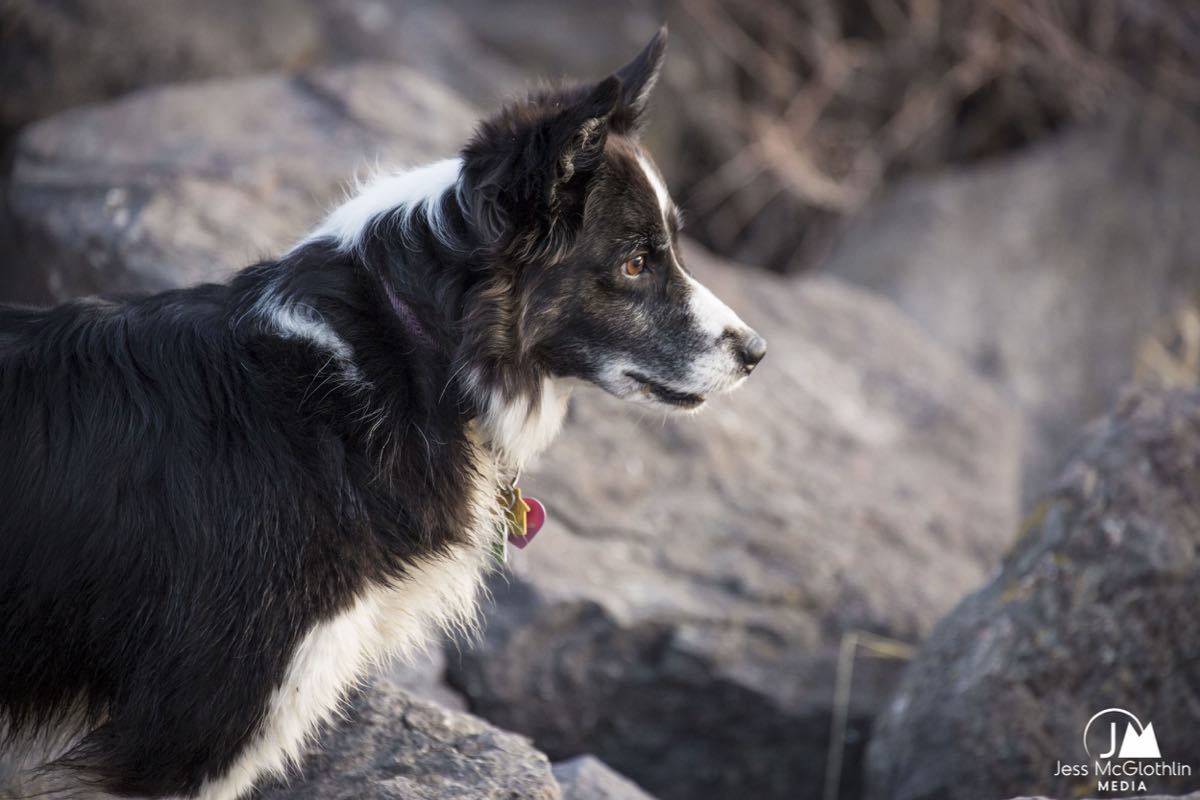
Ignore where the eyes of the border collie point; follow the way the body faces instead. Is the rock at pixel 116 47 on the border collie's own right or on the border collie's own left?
on the border collie's own left

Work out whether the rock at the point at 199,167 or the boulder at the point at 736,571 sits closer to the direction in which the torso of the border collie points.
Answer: the boulder

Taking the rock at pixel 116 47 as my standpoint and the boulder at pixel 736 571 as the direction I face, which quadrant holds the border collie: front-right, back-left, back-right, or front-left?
front-right

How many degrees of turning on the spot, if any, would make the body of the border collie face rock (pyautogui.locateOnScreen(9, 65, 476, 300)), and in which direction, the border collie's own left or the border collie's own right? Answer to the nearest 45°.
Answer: approximately 135° to the border collie's own left

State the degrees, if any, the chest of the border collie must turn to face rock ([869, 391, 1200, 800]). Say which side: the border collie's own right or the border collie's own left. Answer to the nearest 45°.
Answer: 0° — it already faces it

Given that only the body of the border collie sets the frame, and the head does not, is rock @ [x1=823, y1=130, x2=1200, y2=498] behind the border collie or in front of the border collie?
in front

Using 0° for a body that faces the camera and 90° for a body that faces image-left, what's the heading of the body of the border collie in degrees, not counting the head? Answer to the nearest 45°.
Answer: approximately 270°
